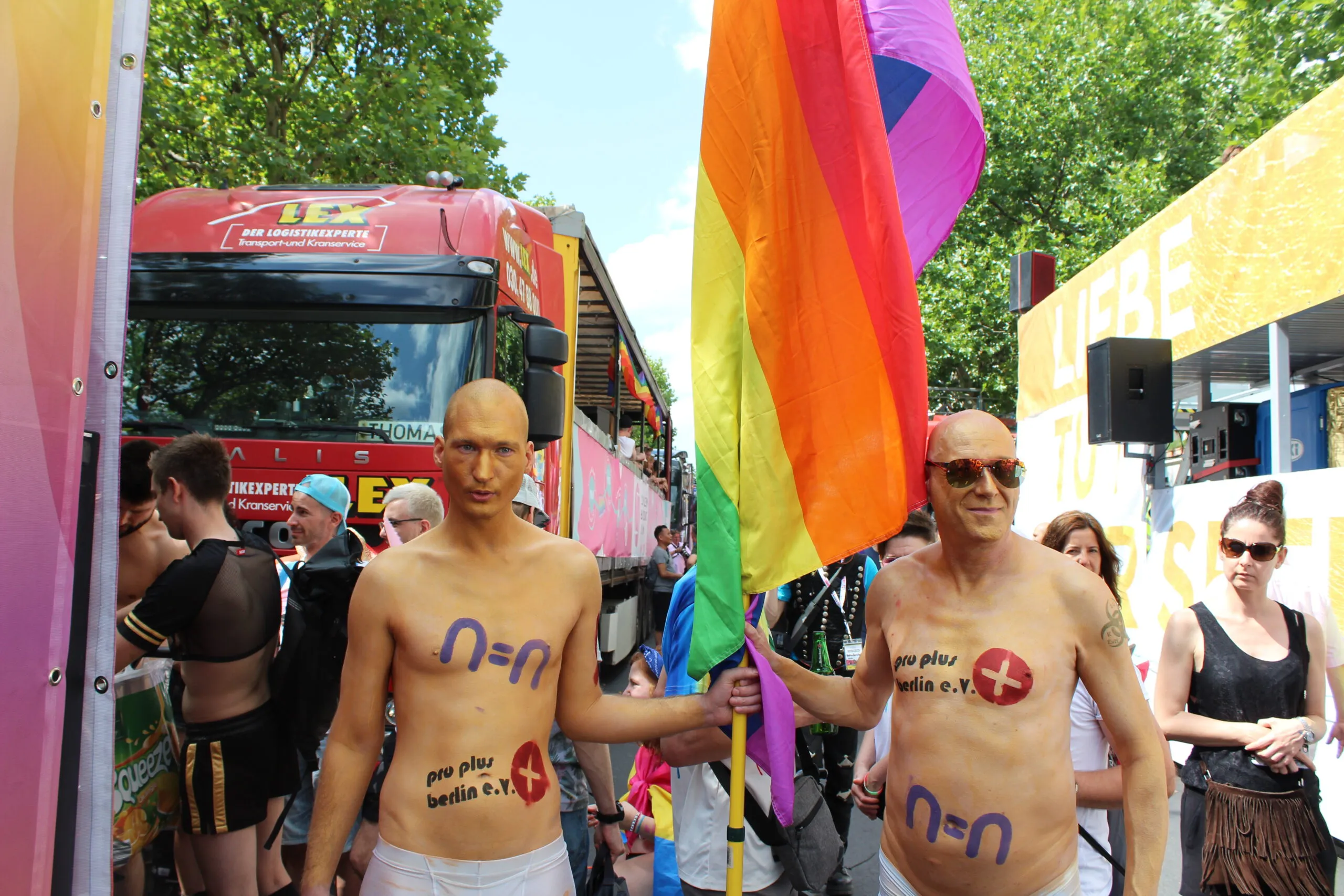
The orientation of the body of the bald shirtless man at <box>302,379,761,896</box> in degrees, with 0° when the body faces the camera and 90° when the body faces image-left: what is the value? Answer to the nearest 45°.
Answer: approximately 0°

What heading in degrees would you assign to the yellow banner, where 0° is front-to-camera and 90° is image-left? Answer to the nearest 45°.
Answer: approximately 45°

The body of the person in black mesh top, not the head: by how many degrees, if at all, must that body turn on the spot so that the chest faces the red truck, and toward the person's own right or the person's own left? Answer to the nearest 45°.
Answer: approximately 45° to the person's own right

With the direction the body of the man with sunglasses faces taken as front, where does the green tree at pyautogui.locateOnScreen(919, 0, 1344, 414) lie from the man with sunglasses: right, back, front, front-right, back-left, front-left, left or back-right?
back

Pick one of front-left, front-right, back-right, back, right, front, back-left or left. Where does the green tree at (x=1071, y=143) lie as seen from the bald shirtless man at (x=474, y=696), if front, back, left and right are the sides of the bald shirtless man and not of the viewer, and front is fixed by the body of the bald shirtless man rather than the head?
back-left

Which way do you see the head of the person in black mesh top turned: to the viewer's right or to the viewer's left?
to the viewer's left

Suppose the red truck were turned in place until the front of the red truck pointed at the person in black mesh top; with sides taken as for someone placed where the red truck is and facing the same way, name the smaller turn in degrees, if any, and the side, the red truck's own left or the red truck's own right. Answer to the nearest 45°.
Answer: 0° — it already faces them

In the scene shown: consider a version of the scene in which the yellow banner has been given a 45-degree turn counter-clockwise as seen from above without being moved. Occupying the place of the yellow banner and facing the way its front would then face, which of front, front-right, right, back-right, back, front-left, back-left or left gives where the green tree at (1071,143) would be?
back
